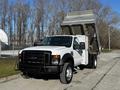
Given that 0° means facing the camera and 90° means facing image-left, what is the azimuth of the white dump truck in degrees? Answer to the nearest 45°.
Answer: approximately 45°
